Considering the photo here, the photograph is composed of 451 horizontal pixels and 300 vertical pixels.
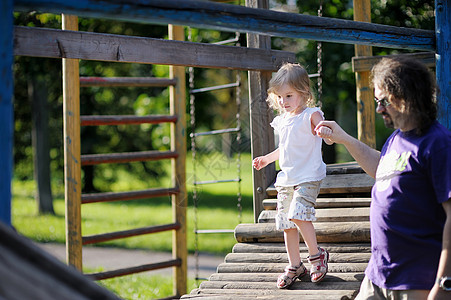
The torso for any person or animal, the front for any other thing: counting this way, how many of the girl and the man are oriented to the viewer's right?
0

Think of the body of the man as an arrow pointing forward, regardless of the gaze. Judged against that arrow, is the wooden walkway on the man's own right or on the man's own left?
on the man's own right

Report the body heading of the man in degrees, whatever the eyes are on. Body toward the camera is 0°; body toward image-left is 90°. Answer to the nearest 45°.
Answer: approximately 45°

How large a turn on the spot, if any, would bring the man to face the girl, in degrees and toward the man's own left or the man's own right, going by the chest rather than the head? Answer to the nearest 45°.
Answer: approximately 90° to the man's own right

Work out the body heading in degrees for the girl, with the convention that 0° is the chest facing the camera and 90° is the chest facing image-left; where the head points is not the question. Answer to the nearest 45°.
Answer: approximately 45°

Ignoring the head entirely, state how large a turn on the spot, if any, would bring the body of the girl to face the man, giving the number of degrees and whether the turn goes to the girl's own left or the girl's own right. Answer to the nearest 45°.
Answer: approximately 45° to the girl's own left

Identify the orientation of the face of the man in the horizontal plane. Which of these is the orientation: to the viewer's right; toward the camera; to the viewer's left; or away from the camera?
to the viewer's left
